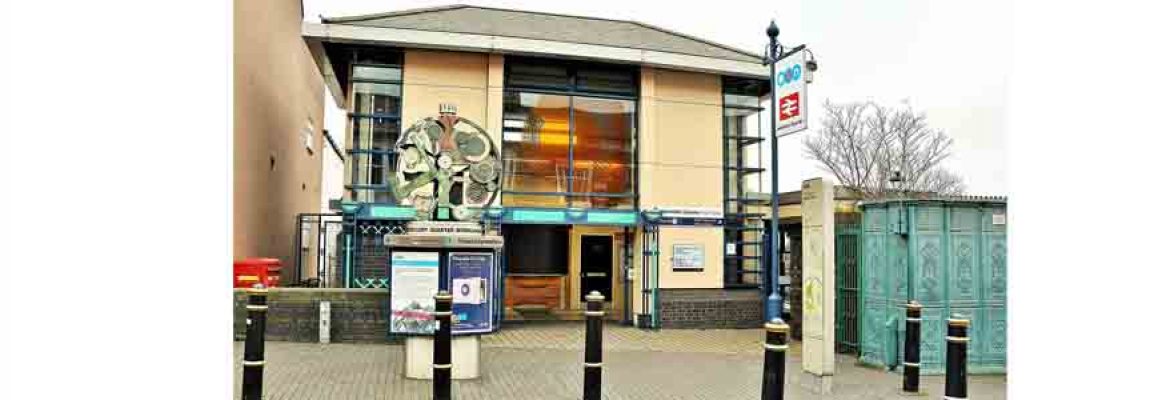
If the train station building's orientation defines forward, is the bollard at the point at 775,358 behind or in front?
in front

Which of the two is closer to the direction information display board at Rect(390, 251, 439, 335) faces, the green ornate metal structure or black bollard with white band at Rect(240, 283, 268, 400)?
the black bollard with white band

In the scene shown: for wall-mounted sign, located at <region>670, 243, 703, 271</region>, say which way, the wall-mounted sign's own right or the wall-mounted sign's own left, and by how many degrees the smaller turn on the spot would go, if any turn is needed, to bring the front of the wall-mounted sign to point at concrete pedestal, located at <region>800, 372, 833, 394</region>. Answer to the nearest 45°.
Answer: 0° — it already faces it

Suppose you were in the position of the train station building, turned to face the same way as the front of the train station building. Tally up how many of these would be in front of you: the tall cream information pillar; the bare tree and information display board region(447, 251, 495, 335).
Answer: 2

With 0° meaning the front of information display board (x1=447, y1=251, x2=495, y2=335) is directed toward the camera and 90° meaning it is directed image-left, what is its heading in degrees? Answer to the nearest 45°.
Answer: approximately 0°

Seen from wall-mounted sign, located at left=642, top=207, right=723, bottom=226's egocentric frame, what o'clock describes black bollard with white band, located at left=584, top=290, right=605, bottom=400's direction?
The black bollard with white band is roughly at 12 o'clock from the wall-mounted sign.

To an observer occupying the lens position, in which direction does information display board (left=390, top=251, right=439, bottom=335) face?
facing the viewer

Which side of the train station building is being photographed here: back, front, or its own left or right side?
front

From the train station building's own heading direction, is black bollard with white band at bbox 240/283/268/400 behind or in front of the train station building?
in front

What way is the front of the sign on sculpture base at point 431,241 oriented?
toward the camera
